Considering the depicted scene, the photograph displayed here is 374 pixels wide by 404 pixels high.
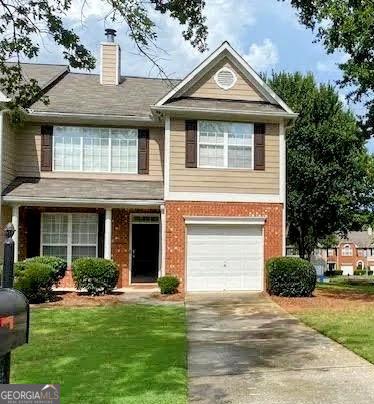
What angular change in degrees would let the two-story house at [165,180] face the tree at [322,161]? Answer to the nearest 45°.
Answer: approximately 135° to its left

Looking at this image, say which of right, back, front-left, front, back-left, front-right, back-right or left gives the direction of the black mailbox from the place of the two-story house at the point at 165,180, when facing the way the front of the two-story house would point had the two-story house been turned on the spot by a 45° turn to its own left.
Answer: front-right

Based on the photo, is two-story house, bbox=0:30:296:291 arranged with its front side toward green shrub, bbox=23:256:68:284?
no

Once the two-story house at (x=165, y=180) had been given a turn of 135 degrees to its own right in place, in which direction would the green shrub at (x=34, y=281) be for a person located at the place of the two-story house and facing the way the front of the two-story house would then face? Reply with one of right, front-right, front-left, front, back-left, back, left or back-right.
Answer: left

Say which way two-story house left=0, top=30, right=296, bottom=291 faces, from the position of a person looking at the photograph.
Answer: facing the viewer

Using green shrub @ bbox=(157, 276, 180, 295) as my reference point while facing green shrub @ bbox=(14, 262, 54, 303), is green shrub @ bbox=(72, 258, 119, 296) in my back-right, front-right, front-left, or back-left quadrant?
front-right
